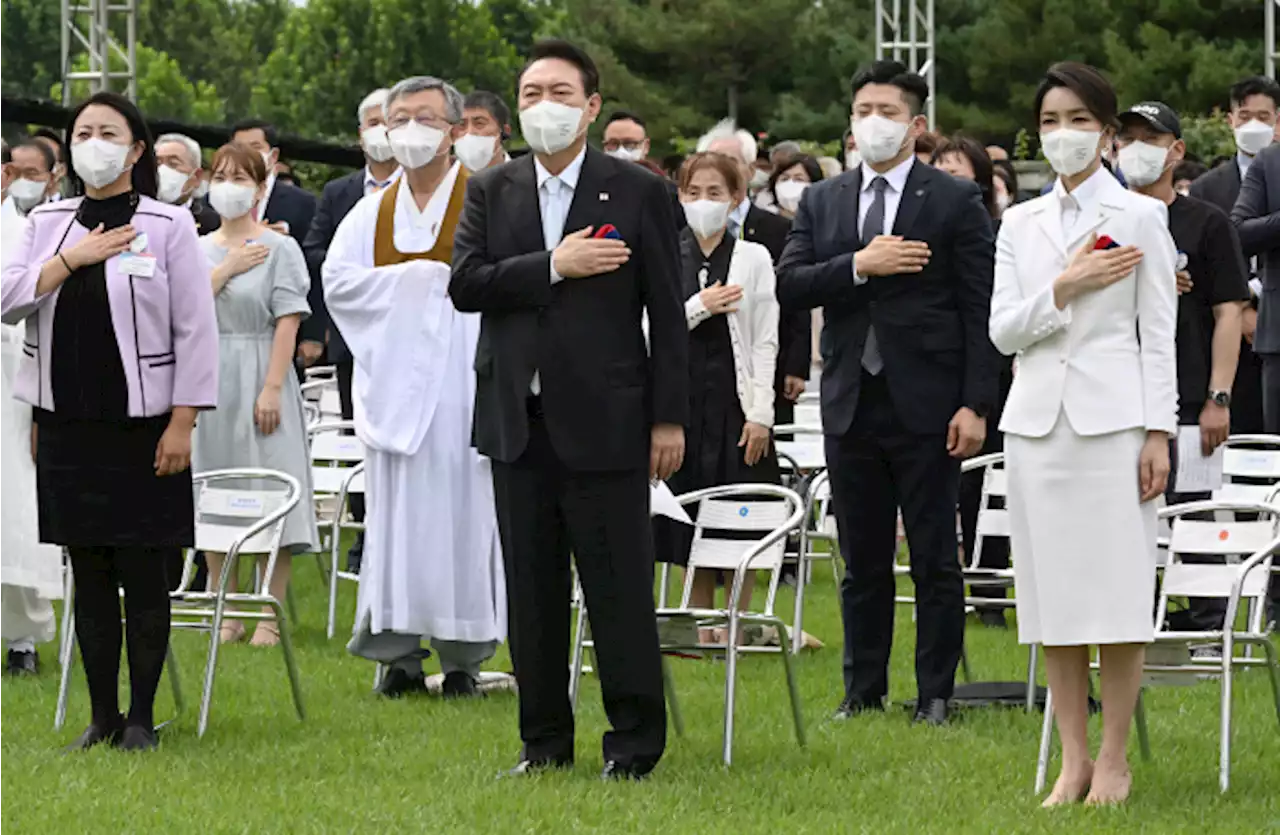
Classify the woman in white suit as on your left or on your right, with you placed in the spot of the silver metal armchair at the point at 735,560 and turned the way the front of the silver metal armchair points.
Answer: on your left

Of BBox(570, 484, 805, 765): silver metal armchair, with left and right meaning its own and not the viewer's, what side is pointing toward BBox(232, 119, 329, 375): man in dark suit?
right

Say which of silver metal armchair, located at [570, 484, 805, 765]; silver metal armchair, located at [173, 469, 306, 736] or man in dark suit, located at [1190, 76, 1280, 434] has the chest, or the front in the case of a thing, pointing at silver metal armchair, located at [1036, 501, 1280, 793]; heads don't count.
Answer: the man in dark suit

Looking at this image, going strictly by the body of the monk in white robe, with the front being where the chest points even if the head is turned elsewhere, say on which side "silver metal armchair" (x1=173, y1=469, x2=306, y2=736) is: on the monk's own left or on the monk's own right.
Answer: on the monk's own right

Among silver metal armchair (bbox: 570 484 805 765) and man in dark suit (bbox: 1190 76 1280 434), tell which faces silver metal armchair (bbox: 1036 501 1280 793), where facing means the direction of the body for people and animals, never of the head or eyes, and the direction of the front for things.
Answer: the man in dark suit

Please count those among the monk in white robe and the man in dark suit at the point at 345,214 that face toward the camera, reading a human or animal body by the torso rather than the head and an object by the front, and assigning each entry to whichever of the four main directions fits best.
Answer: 2
